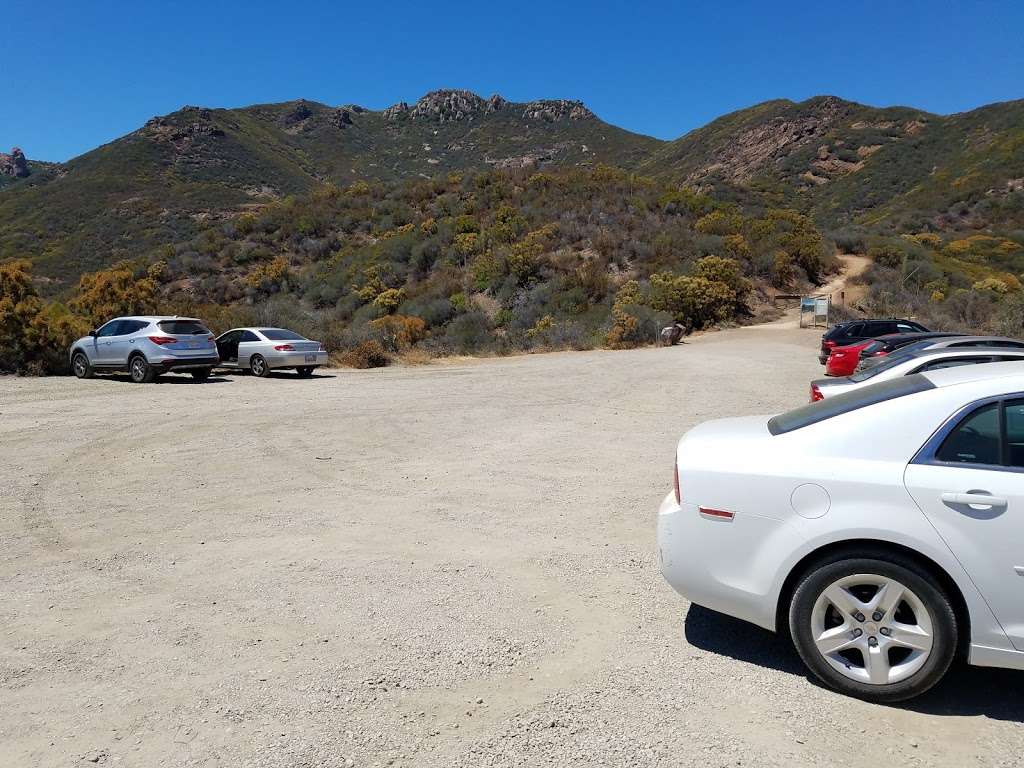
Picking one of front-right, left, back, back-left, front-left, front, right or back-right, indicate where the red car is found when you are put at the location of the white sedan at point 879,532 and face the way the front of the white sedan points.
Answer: left

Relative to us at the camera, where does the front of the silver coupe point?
facing away from the viewer and to the left of the viewer

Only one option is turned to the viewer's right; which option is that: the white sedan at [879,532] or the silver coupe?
the white sedan

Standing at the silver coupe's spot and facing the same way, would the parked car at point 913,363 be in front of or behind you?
behind

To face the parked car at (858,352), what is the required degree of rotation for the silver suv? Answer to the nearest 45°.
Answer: approximately 180°

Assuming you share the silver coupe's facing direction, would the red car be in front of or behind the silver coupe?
behind

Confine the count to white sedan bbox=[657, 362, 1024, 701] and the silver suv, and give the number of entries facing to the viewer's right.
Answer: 1

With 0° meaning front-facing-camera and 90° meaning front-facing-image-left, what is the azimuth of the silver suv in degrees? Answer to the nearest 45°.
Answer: approximately 135°

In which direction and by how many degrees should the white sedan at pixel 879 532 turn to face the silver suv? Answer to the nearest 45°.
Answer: approximately 135° to its left

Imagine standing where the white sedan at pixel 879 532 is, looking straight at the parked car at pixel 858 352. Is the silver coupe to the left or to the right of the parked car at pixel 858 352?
left

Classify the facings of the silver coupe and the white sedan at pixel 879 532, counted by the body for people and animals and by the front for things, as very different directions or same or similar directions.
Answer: very different directions

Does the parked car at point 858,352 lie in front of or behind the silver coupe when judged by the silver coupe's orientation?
behind

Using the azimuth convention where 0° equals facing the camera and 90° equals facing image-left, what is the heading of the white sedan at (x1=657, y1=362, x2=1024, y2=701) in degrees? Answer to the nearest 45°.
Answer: approximately 270°

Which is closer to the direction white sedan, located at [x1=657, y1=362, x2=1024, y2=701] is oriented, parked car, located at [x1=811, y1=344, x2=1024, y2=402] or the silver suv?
the parked car

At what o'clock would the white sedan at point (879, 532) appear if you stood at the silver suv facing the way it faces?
The white sedan is roughly at 7 o'clock from the silver suv.
